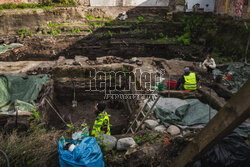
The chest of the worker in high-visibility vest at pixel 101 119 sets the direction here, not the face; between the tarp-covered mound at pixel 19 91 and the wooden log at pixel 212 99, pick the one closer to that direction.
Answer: the tarp-covered mound
